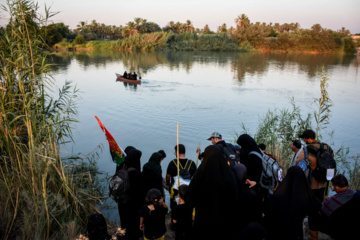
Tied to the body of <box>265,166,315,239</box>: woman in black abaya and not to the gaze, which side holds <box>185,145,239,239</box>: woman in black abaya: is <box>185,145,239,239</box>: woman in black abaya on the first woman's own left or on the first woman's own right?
on the first woman's own left

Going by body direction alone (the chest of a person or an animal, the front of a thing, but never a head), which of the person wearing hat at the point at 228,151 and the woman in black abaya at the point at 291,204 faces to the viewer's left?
the person wearing hat

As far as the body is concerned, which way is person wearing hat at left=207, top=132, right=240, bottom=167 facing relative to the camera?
to the viewer's left

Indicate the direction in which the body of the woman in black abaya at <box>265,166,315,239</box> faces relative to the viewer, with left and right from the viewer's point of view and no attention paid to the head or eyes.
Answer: facing away from the viewer

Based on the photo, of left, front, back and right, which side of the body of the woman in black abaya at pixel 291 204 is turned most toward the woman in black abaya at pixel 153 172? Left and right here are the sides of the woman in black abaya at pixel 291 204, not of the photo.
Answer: left

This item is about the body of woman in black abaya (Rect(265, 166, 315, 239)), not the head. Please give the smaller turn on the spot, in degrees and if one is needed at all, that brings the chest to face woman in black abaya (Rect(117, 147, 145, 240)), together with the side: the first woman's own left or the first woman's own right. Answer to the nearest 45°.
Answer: approximately 90° to the first woman's own left
